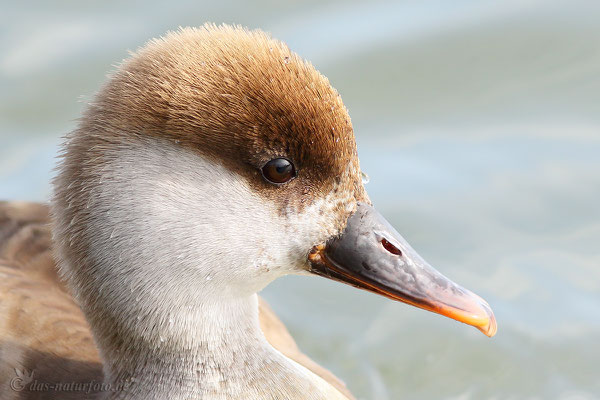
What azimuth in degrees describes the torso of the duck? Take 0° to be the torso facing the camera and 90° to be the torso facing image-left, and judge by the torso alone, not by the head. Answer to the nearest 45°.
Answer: approximately 270°
